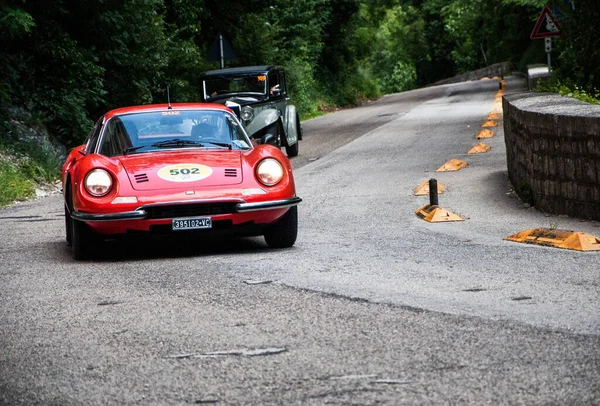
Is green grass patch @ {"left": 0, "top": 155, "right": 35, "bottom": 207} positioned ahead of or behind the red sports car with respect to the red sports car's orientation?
behind

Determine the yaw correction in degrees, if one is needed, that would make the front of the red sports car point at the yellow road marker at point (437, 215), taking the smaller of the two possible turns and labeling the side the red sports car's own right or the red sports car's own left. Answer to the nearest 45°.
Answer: approximately 135° to the red sports car's own left

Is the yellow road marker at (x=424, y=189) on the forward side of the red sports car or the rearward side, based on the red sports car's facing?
on the rearward side

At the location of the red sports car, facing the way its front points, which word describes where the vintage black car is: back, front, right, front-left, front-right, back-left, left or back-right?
back

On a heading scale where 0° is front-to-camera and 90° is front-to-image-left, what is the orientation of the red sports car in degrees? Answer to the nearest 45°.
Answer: approximately 0°

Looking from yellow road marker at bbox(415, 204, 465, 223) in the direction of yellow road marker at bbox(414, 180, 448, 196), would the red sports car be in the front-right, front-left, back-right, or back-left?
back-left

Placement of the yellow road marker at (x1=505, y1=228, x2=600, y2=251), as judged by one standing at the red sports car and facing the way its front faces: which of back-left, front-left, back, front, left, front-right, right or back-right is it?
left
